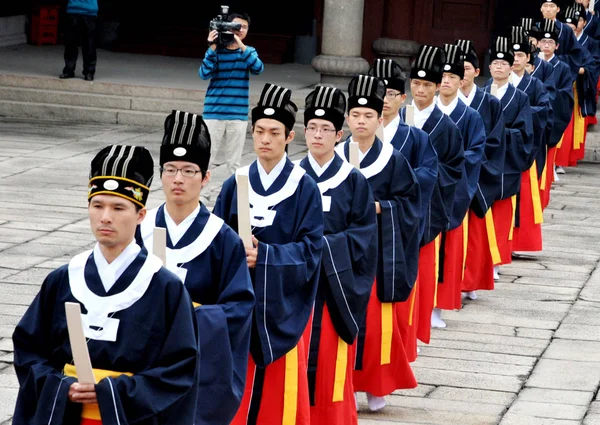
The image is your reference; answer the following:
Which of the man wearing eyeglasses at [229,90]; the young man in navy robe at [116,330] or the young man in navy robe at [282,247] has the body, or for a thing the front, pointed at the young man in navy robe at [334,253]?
the man wearing eyeglasses

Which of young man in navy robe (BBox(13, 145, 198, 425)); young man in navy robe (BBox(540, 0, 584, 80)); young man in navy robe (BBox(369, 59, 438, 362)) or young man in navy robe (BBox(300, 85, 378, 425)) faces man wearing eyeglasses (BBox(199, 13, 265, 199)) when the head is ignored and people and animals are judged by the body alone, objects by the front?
young man in navy robe (BBox(540, 0, 584, 80))

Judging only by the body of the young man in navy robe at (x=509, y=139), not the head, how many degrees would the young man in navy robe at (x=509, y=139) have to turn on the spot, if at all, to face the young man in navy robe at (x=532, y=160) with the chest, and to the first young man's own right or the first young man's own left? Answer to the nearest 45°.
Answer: approximately 135° to the first young man's own right

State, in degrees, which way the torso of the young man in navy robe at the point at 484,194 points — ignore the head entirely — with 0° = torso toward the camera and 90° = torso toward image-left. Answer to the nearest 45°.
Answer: approximately 45°

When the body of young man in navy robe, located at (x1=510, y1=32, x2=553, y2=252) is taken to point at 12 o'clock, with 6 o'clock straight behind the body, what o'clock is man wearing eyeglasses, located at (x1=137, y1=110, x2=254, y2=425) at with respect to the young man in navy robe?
The man wearing eyeglasses is roughly at 11 o'clock from the young man in navy robe.

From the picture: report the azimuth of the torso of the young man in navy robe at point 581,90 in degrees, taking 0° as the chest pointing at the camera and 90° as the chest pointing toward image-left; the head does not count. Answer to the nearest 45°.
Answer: approximately 45°

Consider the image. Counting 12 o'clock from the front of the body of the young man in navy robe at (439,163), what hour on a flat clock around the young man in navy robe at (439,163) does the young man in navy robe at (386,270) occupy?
the young man in navy robe at (386,270) is roughly at 11 o'clock from the young man in navy robe at (439,163).

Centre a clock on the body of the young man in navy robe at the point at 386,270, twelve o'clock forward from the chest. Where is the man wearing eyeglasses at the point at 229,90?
The man wearing eyeglasses is roughly at 4 o'clock from the young man in navy robe.
